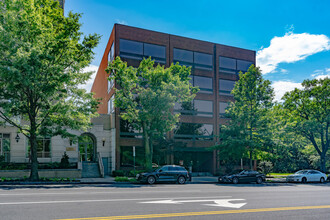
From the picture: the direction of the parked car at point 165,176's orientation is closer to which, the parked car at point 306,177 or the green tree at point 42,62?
the green tree

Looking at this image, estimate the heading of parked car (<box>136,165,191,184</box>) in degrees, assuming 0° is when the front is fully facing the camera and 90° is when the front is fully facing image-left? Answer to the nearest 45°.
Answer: approximately 90°

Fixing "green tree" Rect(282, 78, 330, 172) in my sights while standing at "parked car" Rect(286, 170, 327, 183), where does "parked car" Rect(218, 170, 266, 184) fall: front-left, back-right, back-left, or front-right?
back-left
